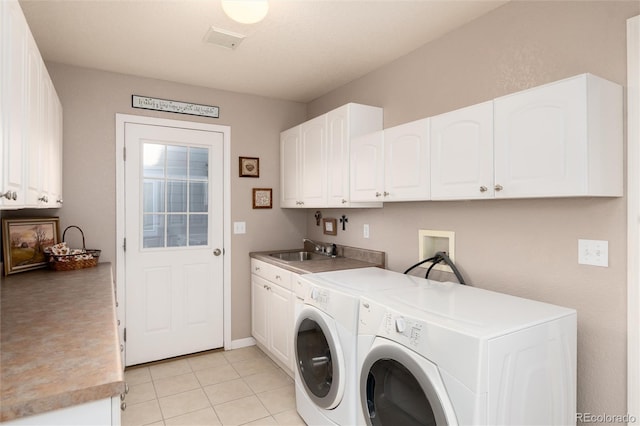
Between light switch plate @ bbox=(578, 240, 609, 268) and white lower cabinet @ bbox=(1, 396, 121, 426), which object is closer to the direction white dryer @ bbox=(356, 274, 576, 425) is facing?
the white lower cabinet

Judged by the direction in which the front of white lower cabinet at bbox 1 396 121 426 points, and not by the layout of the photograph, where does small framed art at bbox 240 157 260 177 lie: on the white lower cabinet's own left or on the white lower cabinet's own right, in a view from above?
on the white lower cabinet's own left

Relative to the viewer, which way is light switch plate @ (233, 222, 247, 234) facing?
toward the camera

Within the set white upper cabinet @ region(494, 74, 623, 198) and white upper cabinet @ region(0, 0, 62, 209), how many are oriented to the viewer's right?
1

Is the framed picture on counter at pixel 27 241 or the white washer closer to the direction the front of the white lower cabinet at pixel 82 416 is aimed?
the white washer

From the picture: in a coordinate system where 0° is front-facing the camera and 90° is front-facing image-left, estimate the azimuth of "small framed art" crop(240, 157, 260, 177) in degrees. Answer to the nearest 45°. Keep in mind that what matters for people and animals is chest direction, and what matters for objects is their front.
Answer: approximately 0°

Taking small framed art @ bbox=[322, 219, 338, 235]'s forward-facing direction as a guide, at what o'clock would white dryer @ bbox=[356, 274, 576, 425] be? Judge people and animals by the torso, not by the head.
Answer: The white dryer is roughly at 10 o'clock from the small framed art.

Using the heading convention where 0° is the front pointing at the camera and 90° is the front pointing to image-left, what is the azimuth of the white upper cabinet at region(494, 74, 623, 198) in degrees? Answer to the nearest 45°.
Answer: approximately 45°

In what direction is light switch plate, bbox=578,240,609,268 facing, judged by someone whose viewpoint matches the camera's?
facing the viewer and to the left of the viewer

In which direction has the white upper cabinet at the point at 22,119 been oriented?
to the viewer's right

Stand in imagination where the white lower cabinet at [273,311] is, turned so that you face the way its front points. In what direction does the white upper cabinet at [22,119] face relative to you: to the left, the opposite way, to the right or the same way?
the opposite way

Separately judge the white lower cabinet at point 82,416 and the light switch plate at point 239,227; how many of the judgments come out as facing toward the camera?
1

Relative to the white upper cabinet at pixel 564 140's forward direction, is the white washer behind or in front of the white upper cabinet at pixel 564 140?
in front

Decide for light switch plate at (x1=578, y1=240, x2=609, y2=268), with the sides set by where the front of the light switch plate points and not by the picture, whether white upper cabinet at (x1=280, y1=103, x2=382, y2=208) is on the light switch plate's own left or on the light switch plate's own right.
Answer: on the light switch plate's own right
